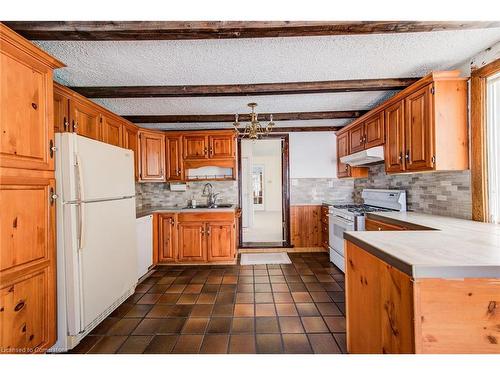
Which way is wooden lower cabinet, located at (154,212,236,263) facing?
toward the camera

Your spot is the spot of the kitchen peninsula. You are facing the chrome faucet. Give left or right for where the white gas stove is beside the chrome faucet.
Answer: right

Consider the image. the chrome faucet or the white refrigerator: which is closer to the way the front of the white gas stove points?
the white refrigerator

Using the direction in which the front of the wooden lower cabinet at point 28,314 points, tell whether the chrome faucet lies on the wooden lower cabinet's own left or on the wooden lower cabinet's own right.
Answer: on the wooden lower cabinet's own left

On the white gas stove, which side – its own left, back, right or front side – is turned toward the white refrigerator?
front

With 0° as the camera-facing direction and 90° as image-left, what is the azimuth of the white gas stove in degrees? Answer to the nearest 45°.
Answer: approximately 45°

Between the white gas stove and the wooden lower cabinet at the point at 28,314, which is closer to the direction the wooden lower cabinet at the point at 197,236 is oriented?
the wooden lower cabinet

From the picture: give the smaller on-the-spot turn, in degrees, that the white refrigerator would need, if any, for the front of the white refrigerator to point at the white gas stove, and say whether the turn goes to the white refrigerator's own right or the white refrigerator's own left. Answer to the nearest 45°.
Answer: approximately 45° to the white refrigerator's own left

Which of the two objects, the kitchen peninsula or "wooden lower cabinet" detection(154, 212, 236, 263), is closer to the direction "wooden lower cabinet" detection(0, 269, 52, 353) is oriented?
the kitchen peninsula

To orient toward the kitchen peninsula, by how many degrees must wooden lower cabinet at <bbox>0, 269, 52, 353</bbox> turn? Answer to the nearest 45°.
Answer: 0° — it already faces it

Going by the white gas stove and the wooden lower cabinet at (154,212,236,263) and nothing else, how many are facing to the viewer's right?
0

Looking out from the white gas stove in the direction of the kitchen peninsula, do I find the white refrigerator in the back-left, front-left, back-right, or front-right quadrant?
front-right

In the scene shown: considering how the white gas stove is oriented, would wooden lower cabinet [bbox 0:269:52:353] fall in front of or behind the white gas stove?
in front

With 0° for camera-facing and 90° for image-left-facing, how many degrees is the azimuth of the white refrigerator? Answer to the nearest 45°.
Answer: approximately 315°

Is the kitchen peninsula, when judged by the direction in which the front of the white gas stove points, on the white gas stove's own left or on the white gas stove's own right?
on the white gas stove's own left

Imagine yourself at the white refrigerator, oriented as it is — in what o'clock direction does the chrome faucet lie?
The chrome faucet is roughly at 9 o'clock from the white refrigerator.

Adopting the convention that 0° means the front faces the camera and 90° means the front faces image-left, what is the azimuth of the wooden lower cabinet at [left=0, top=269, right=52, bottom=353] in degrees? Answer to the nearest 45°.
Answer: approximately 315°

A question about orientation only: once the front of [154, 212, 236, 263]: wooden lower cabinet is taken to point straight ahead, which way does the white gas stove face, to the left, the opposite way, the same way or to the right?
to the right
